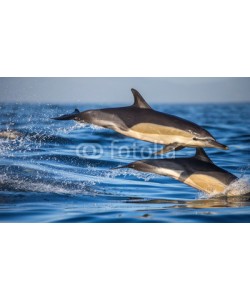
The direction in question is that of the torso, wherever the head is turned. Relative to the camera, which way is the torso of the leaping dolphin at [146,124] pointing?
to the viewer's right

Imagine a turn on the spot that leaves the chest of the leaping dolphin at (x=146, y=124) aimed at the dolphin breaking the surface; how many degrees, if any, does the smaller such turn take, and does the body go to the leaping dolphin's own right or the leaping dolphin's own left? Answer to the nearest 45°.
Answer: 0° — it already faces it

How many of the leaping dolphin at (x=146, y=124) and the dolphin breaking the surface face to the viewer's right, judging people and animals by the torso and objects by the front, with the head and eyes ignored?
2

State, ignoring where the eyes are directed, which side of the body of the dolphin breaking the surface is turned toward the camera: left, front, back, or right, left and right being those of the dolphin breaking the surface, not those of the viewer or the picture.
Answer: right

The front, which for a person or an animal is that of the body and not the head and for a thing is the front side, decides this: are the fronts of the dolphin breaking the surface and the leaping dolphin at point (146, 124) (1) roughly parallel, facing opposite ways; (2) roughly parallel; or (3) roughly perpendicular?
roughly parallel
